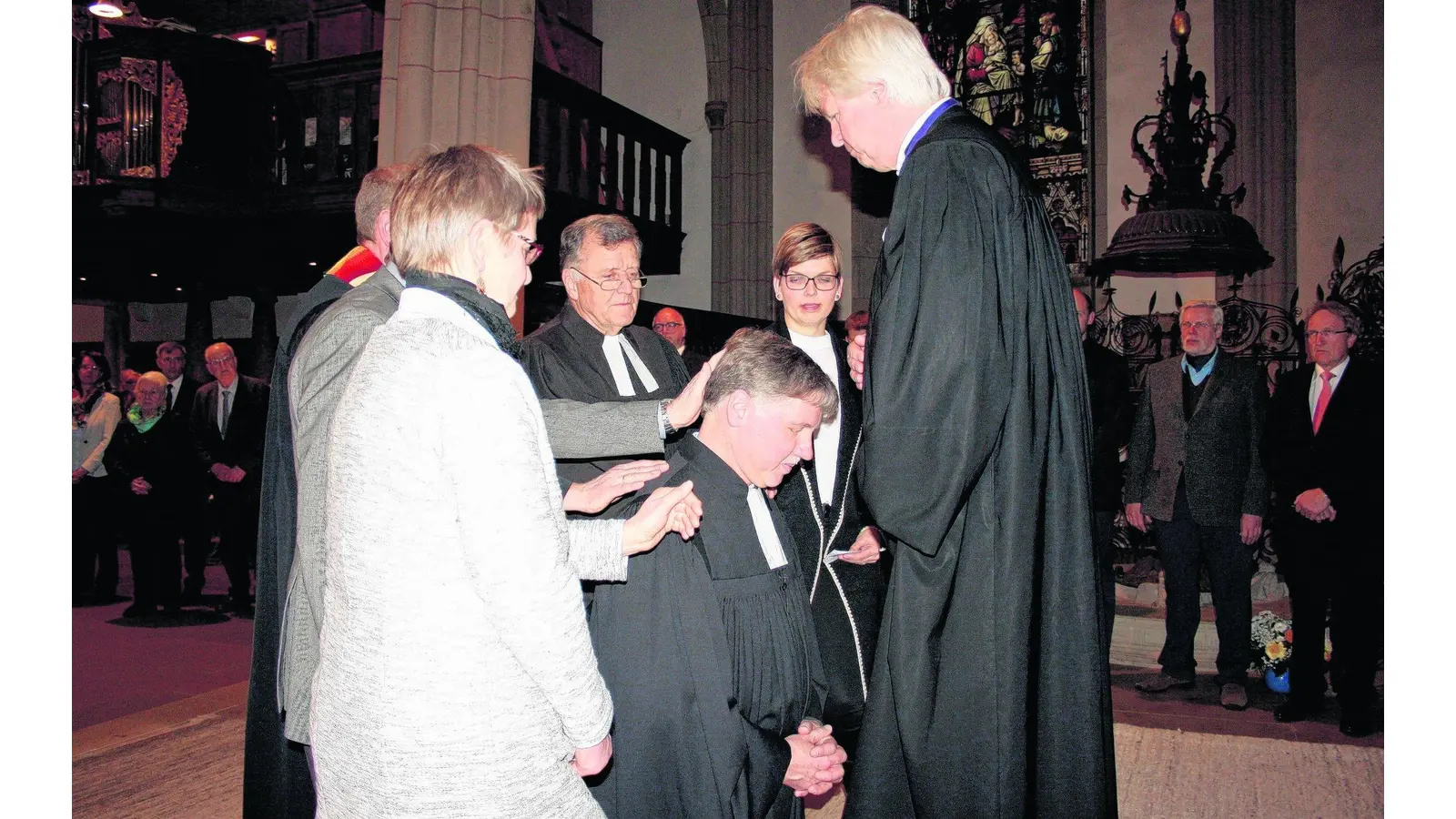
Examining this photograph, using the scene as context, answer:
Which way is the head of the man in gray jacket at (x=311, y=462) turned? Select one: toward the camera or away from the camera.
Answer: away from the camera

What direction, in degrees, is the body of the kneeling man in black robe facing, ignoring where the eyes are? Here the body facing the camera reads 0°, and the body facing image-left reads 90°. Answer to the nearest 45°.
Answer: approximately 315°

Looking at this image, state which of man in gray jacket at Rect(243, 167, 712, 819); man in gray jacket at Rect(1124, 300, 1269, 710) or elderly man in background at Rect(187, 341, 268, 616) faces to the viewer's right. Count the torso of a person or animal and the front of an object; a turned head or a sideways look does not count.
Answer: man in gray jacket at Rect(243, 167, 712, 819)

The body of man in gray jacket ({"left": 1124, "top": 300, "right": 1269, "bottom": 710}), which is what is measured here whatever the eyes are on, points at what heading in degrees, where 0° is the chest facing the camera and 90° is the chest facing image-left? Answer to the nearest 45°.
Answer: approximately 45°

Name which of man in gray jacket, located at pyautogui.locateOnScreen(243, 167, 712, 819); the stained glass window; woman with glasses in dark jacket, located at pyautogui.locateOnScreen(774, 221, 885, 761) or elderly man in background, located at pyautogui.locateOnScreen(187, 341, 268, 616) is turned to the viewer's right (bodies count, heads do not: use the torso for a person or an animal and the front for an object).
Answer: the man in gray jacket

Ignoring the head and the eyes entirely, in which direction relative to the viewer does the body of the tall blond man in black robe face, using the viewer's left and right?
facing to the left of the viewer

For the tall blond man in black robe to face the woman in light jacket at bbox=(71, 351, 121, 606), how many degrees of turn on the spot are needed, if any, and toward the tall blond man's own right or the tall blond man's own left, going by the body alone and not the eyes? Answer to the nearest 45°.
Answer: approximately 45° to the tall blond man's own right

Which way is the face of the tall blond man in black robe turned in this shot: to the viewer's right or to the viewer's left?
to the viewer's left

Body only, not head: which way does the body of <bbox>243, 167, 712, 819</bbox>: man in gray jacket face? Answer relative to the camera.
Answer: to the viewer's right

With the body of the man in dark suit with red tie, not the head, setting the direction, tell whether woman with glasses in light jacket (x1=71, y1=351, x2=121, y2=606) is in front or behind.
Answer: in front

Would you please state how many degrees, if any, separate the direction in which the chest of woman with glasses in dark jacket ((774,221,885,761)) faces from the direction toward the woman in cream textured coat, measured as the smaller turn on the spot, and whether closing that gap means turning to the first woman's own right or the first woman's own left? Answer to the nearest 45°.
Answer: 0° — they already face them

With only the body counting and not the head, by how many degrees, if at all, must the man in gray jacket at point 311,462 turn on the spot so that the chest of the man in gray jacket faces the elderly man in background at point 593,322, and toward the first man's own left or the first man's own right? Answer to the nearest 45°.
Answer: approximately 45° to the first man's own left
